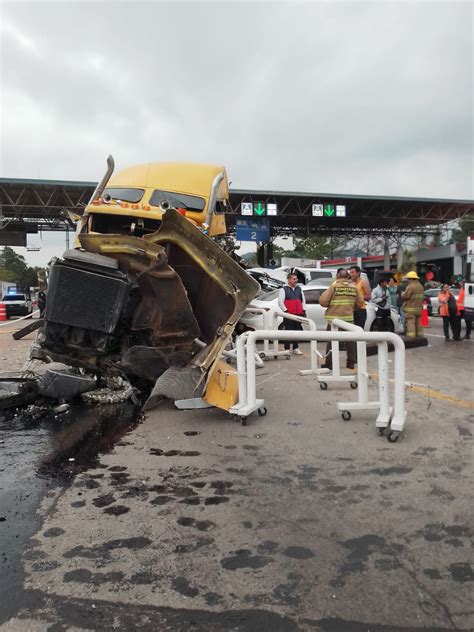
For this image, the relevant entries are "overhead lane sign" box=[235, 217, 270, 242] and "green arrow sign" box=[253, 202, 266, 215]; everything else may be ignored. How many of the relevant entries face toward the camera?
2

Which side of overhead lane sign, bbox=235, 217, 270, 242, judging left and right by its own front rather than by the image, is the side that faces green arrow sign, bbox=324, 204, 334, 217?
left

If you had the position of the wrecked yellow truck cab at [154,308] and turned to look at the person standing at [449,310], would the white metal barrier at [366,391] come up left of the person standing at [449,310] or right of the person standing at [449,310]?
right

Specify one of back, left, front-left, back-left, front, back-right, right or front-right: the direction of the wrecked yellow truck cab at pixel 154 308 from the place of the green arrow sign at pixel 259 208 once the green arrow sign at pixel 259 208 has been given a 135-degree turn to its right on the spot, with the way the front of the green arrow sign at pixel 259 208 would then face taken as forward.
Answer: back-left

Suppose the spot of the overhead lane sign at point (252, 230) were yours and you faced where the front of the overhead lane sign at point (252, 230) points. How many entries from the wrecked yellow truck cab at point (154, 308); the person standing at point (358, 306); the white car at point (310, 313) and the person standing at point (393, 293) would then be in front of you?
4

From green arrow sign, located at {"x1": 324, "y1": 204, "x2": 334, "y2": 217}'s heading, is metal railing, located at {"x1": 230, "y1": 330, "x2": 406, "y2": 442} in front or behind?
in front

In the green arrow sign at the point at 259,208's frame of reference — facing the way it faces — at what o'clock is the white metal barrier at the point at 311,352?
The white metal barrier is roughly at 12 o'clock from the green arrow sign.

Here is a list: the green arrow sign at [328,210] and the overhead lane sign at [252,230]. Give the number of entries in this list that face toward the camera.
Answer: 2

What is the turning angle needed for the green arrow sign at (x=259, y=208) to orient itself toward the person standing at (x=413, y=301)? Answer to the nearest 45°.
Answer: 0° — it already faces them

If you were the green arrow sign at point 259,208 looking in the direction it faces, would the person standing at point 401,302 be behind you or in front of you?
in front

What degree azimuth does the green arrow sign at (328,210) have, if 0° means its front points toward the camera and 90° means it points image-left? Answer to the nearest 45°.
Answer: approximately 0°

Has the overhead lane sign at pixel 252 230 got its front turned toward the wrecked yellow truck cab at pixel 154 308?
yes

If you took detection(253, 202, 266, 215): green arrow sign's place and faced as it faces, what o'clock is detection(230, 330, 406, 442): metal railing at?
The metal railing is roughly at 12 o'clock from the green arrow sign.

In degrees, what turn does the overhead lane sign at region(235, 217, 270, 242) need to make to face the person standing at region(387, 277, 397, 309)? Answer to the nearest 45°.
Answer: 0° — it already faces them
